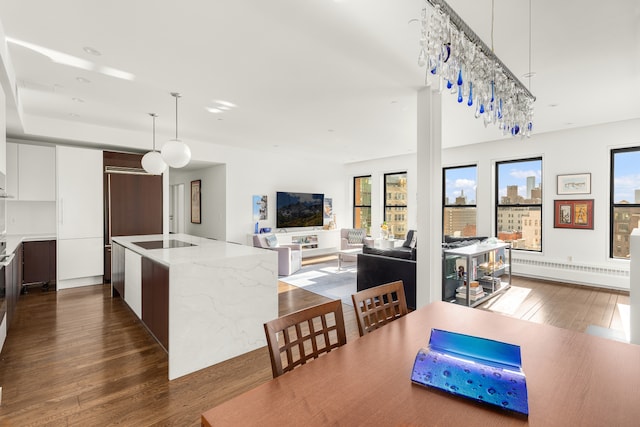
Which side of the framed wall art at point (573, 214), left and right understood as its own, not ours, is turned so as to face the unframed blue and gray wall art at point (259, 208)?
right

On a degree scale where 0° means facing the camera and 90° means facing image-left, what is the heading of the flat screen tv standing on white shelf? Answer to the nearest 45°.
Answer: approximately 315°

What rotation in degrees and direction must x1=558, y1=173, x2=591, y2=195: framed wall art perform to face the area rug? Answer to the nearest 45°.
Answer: approximately 45° to its right

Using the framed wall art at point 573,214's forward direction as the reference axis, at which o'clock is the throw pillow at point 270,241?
The throw pillow is roughly at 2 o'clock from the framed wall art.

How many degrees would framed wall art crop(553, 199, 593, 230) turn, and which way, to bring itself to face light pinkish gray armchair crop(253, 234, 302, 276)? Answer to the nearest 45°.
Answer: approximately 45° to its right

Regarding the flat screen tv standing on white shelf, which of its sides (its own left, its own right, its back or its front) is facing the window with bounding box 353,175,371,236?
left

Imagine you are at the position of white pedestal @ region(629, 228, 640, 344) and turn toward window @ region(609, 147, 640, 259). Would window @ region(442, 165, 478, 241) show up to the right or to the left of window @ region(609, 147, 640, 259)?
left

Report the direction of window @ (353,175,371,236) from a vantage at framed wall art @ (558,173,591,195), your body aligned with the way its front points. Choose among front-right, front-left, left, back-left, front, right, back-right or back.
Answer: right

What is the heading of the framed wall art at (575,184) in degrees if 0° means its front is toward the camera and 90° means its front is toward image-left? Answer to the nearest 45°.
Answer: approximately 0°

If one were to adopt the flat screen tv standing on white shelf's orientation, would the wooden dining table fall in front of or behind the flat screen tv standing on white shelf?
in front

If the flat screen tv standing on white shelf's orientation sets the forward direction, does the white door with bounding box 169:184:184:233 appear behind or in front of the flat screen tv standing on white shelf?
behind

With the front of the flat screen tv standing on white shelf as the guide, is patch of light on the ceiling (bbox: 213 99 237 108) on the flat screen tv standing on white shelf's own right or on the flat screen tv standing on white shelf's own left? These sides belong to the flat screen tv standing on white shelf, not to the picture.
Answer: on the flat screen tv standing on white shelf's own right
